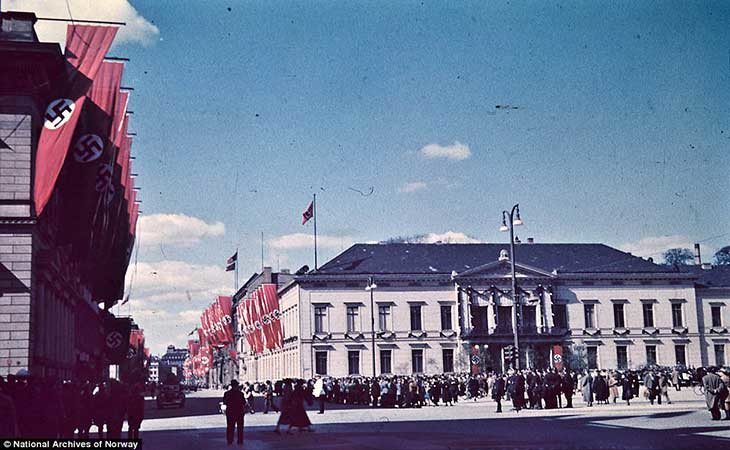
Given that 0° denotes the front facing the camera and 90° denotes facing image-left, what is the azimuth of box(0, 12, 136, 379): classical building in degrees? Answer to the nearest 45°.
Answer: approximately 270°

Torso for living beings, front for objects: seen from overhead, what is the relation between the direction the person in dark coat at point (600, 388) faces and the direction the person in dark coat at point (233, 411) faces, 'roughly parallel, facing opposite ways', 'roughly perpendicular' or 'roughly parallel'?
roughly parallel

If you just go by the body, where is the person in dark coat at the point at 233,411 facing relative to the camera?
away from the camera

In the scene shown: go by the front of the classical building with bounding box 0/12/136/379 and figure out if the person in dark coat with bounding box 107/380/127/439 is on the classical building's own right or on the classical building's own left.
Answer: on the classical building's own right

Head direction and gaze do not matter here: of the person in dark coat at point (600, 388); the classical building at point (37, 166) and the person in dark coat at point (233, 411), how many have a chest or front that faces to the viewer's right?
1

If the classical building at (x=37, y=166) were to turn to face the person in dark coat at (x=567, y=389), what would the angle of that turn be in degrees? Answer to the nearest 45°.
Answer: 0° — it already faces them
